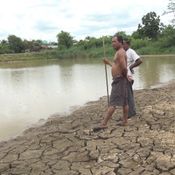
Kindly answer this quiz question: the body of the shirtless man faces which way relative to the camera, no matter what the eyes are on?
to the viewer's left
